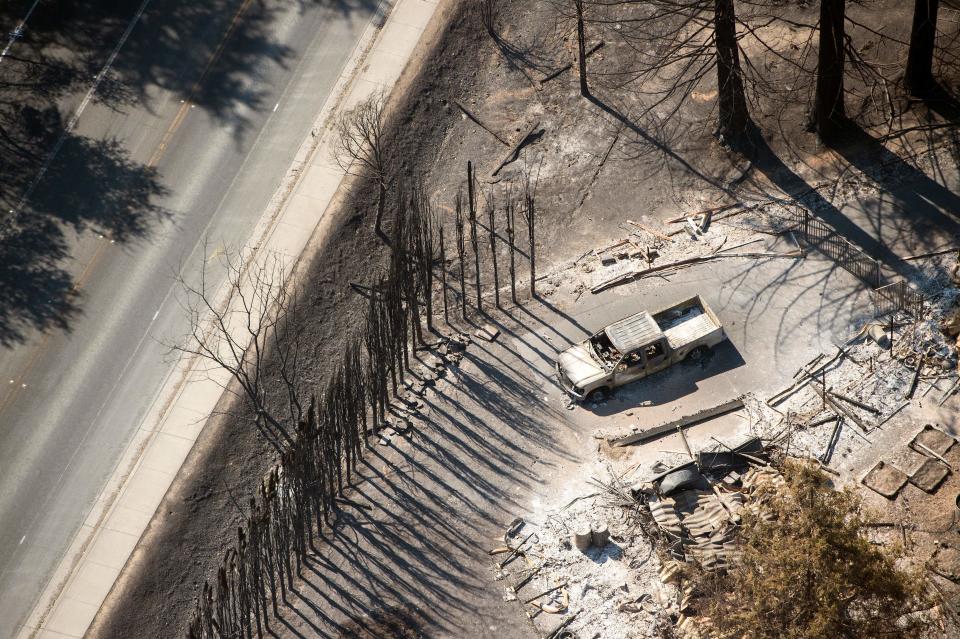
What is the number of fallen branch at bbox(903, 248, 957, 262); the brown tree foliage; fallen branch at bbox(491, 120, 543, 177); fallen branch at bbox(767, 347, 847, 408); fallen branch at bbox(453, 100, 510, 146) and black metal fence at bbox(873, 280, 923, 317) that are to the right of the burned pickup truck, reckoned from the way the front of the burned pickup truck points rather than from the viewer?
2

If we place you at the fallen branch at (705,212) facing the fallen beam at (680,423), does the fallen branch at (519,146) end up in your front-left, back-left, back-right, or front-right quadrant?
back-right

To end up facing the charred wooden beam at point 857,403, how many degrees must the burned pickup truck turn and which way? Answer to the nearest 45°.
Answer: approximately 135° to its left

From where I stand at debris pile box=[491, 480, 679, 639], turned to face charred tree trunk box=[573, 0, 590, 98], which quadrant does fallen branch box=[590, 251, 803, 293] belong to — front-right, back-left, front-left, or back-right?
front-right

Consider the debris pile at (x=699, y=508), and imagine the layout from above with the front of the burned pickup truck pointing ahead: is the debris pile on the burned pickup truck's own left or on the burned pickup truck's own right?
on the burned pickup truck's own left

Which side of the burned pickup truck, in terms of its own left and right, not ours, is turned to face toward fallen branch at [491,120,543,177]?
right

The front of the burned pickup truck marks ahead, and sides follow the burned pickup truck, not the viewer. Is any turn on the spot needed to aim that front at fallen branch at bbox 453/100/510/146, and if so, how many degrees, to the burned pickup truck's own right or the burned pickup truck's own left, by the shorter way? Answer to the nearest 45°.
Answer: approximately 90° to the burned pickup truck's own right

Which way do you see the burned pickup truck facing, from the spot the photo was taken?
facing the viewer and to the left of the viewer

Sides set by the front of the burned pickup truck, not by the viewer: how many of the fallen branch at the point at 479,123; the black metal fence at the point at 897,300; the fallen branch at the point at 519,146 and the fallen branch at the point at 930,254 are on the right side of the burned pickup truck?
2

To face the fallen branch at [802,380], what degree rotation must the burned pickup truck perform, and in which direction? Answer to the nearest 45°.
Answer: approximately 135° to its left
